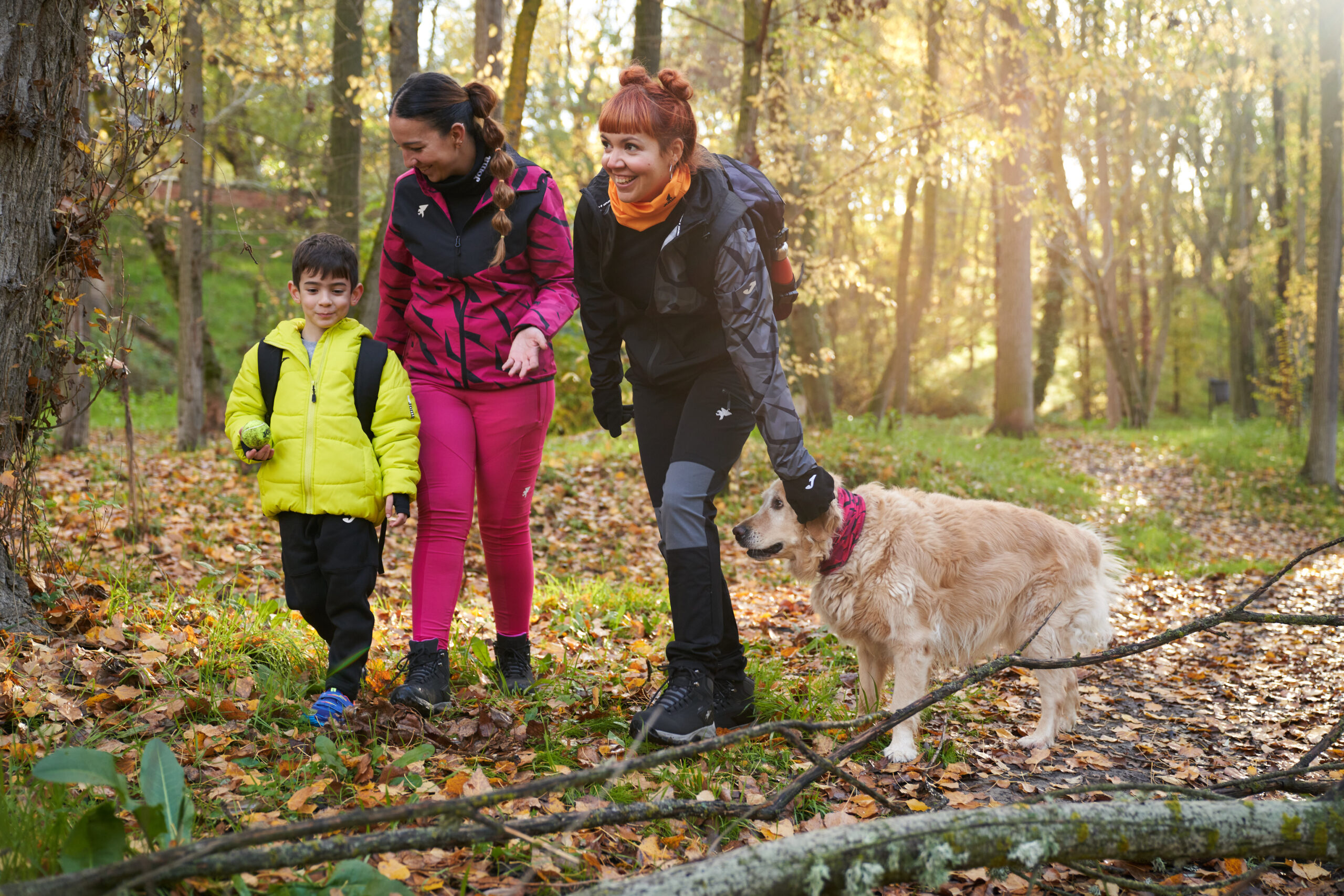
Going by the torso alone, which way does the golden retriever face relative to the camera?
to the viewer's left

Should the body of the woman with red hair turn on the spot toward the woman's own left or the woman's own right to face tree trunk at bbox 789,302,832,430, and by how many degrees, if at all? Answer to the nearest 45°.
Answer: approximately 135° to the woman's own right

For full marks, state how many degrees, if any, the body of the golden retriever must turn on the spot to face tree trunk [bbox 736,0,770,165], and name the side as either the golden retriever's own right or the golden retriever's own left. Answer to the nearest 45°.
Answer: approximately 90° to the golden retriever's own right

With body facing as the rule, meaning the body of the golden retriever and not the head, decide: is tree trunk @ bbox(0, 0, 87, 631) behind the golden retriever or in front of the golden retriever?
in front

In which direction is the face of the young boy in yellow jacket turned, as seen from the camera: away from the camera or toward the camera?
toward the camera

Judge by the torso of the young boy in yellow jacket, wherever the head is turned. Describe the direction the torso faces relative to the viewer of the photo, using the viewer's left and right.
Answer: facing the viewer

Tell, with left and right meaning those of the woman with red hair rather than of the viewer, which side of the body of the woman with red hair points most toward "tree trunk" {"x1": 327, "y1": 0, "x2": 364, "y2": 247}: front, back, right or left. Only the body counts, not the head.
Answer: right

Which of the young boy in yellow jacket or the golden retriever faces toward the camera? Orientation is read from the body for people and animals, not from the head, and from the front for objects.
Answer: the young boy in yellow jacket

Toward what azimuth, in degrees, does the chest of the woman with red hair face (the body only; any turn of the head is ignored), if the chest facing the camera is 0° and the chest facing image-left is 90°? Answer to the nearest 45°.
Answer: approximately 45°

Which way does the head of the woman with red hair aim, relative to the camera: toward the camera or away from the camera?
toward the camera

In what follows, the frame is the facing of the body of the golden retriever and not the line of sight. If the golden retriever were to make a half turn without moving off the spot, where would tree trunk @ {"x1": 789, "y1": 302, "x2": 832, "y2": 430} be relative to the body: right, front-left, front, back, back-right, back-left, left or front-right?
left

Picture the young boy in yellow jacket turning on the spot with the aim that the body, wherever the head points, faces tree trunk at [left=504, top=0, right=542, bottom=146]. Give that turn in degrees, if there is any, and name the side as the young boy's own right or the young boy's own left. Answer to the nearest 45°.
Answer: approximately 180°

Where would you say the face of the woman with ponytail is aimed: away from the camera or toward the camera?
toward the camera

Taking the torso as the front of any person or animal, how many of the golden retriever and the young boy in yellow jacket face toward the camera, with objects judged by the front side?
1

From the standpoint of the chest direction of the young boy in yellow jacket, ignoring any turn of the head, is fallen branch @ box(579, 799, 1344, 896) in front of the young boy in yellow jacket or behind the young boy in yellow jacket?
in front
